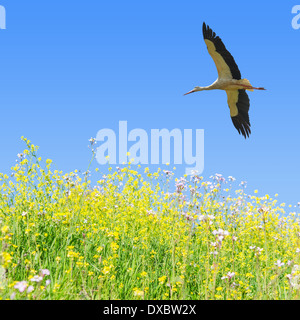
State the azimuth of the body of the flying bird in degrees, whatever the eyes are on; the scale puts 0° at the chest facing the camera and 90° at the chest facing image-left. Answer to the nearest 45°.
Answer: approximately 90°

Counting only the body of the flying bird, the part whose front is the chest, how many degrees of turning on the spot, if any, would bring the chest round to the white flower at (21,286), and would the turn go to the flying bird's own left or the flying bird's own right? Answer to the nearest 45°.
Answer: approximately 90° to the flying bird's own left
